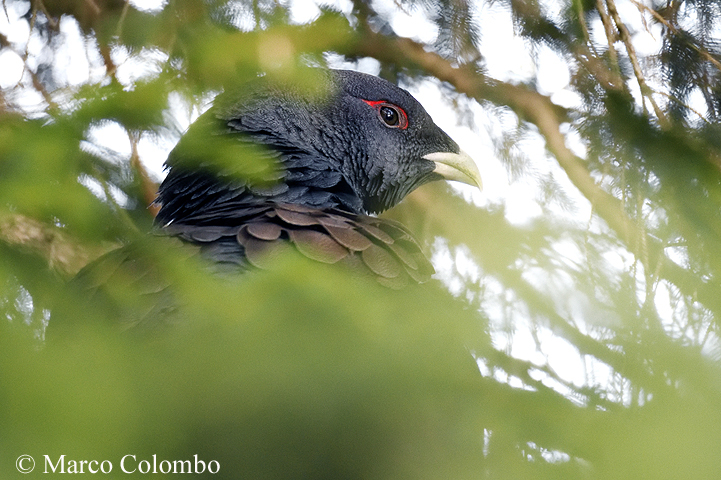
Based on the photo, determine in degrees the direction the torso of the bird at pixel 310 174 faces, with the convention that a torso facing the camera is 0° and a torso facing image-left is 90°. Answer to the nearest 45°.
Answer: approximately 270°

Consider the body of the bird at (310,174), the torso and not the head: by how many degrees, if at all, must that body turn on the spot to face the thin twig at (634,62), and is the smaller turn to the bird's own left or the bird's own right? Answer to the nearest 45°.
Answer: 0° — it already faces it

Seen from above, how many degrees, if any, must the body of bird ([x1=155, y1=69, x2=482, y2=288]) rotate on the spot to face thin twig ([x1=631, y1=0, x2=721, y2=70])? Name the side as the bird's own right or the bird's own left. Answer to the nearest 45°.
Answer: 0° — it already faces it

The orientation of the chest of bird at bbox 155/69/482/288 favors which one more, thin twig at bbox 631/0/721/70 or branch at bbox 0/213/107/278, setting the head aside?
the thin twig
